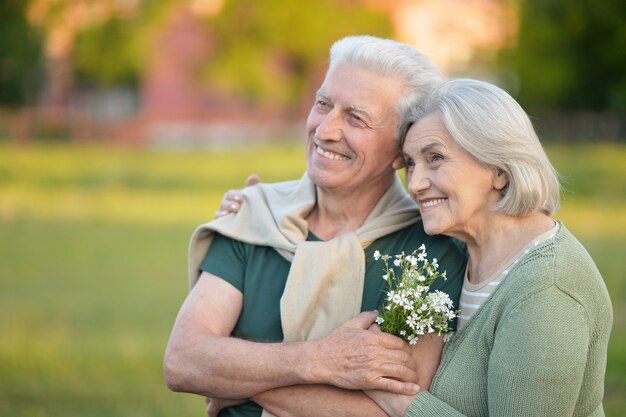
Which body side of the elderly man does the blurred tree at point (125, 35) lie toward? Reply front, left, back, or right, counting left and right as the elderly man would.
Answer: back

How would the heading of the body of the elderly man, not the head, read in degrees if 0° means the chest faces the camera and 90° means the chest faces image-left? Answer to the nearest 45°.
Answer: approximately 0°

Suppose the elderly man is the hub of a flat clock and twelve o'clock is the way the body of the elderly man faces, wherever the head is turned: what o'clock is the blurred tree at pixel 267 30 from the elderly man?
The blurred tree is roughly at 6 o'clock from the elderly man.

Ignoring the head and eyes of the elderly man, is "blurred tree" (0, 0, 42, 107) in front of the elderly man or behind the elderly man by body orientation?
behind

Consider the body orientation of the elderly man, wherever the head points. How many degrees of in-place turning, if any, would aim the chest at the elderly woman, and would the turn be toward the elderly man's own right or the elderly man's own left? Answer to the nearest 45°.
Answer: approximately 45° to the elderly man's own left

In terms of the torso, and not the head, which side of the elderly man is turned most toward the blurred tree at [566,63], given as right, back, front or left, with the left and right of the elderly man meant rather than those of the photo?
back

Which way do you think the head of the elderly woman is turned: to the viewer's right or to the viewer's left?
to the viewer's left
